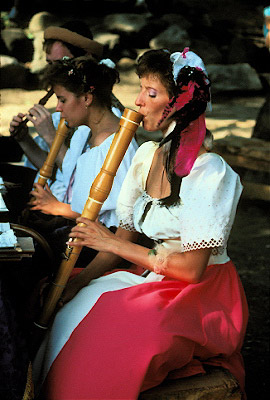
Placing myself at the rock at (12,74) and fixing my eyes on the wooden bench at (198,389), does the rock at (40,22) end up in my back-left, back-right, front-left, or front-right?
back-left

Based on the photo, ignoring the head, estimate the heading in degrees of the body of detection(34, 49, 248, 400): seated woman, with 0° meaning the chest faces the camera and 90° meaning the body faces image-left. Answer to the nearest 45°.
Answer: approximately 45°

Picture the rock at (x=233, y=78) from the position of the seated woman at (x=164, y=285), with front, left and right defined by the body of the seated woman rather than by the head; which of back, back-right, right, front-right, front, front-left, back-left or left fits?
back-right

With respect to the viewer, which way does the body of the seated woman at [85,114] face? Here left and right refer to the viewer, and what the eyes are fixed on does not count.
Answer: facing to the left of the viewer

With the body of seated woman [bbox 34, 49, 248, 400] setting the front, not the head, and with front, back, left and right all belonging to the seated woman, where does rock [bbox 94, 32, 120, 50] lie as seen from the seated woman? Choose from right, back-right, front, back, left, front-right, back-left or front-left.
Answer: back-right

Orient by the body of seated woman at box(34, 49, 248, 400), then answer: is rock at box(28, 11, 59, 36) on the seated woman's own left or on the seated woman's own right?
on the seated woman's own right

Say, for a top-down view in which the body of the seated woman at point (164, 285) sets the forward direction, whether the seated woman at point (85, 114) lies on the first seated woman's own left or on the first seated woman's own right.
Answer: on the first seated woman's own right

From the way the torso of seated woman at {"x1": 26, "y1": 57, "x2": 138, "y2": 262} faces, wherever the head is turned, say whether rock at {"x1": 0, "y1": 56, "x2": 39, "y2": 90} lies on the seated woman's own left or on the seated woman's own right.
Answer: on the seated woman's own right
